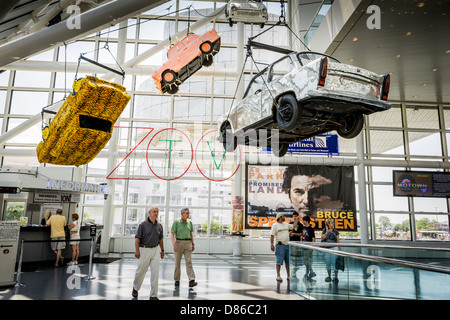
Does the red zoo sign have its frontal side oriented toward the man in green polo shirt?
yes

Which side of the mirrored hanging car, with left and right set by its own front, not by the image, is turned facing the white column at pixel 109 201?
front

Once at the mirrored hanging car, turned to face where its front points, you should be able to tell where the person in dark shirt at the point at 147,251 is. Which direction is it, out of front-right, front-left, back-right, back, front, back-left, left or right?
front-left

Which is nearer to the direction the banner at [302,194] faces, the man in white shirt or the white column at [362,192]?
the man in white shirt

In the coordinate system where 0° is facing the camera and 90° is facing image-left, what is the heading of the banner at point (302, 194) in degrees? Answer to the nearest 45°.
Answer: approximately 0°

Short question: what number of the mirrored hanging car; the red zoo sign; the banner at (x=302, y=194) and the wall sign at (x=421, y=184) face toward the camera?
3

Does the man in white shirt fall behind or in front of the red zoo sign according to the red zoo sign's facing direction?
in front

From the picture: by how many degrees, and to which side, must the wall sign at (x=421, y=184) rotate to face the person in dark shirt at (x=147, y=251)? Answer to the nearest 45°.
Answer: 0° — it already faces them

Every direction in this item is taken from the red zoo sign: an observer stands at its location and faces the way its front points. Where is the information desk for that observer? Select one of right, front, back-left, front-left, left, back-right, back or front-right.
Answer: front-right

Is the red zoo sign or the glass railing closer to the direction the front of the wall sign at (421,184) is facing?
the glass railing

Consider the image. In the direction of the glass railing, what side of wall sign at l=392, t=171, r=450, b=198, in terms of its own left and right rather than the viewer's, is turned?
front

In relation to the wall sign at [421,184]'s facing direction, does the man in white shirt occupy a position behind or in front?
in front

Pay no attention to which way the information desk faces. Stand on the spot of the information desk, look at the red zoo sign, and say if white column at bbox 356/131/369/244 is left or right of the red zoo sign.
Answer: right

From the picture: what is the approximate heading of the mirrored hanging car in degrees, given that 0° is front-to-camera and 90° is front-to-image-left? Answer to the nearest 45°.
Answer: approximately 135°
